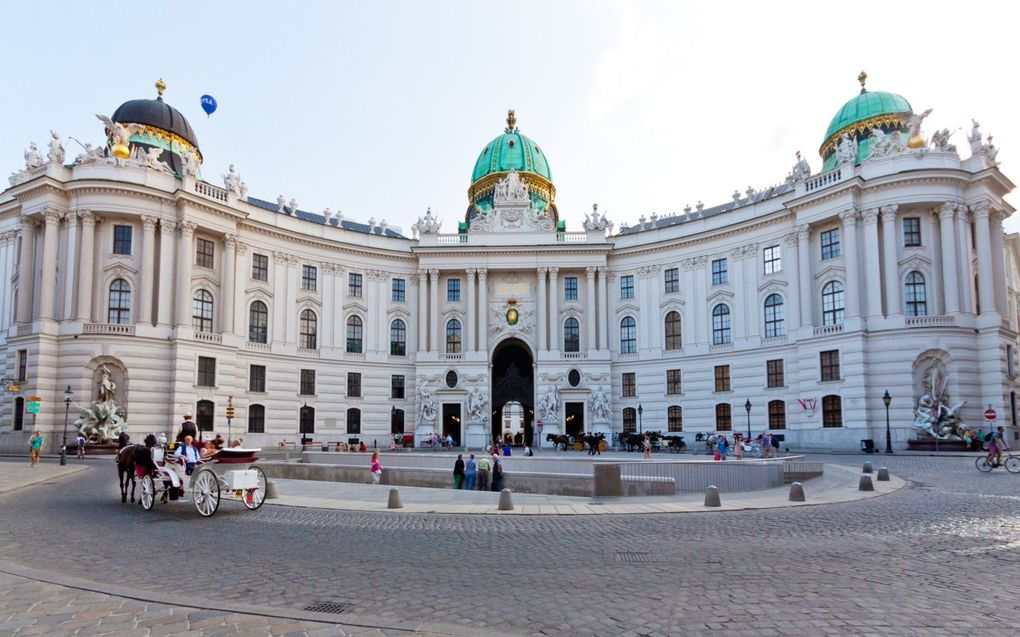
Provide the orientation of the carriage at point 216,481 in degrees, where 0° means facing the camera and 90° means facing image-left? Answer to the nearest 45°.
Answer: approximately 135°

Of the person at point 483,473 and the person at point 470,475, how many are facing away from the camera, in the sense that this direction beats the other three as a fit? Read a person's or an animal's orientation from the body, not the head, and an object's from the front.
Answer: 2

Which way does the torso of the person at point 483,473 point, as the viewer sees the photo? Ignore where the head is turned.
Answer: away from the camera

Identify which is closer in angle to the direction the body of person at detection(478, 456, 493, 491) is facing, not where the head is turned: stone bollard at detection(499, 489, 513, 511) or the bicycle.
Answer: the bicycle

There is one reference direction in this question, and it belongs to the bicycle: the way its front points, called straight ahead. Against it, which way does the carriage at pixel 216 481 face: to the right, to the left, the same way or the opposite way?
the opposite way

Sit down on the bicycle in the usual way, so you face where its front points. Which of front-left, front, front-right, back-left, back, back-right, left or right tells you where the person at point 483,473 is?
back-right

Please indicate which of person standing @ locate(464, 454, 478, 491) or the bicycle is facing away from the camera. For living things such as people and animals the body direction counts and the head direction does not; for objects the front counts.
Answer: the person standing

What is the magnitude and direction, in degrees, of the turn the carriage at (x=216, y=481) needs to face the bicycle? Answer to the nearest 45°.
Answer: approximately 135° to its right

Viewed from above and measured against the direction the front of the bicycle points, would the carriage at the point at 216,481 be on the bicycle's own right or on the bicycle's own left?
on the bicycle's own right

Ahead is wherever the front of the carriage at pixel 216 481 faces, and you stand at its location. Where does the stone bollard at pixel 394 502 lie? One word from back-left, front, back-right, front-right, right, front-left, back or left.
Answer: back-right

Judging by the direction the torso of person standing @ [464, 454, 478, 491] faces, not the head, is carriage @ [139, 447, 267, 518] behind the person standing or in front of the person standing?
behind

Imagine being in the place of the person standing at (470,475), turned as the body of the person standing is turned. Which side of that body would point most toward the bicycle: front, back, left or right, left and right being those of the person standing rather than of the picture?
right

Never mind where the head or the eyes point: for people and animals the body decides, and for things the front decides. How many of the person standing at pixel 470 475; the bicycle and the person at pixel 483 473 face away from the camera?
2

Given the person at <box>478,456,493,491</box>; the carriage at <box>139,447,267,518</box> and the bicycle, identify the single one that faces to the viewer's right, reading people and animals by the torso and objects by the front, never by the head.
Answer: the bicycle

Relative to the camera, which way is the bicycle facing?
to the viewer's right

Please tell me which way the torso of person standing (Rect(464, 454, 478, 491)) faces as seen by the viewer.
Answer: away from the camera
